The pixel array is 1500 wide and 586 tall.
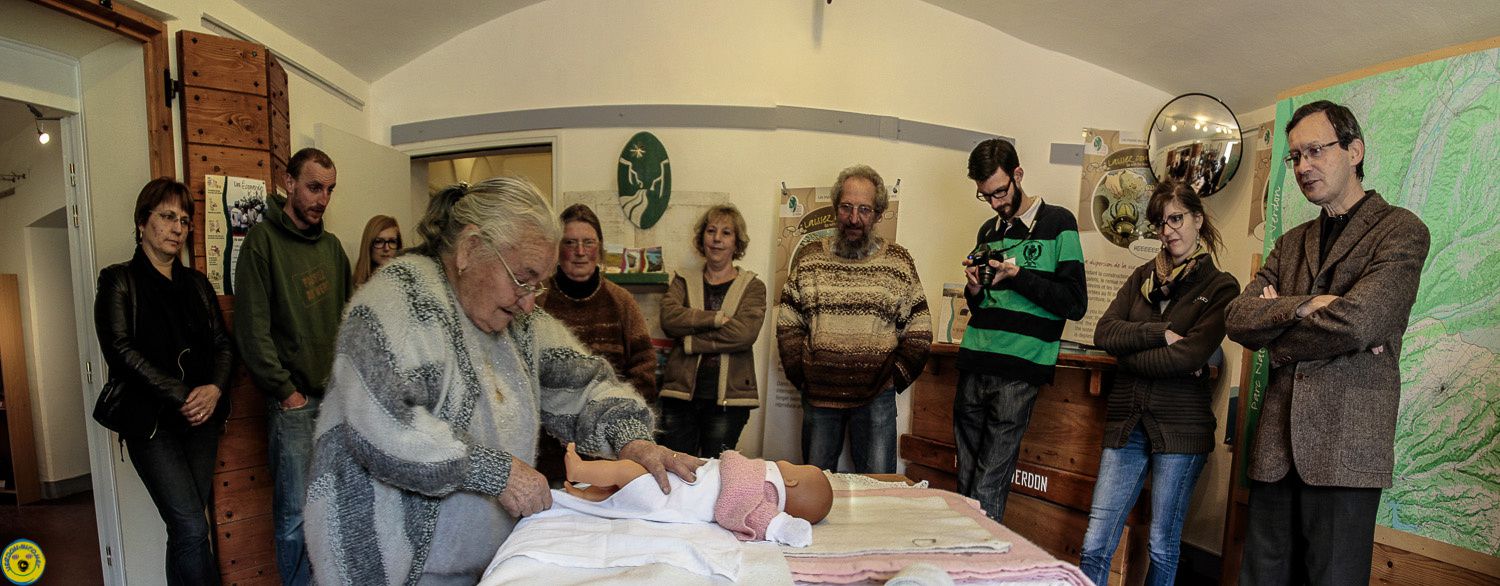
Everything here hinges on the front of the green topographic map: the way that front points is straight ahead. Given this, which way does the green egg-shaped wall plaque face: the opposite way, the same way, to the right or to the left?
to the left

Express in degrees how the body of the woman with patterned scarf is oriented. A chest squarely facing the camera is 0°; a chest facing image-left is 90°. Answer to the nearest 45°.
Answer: approximately 45°

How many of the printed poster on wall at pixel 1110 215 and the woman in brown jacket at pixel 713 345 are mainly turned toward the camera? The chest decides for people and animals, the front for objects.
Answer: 2

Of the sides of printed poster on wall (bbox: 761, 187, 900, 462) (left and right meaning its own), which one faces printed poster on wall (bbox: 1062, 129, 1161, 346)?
left

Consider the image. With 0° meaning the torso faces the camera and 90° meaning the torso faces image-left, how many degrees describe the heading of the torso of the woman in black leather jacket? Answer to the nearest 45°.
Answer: approximately 315°

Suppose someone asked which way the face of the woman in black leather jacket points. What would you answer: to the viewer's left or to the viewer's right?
to the viewer's right

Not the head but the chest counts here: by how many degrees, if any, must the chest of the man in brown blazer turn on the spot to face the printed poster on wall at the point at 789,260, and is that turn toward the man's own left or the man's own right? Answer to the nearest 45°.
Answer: approximately 45° to the man's own right

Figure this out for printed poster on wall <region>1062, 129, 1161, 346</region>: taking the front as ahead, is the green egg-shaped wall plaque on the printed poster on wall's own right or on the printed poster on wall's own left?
on the printed poster on wall's own right

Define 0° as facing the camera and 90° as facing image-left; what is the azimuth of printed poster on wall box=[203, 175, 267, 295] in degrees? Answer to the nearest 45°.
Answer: approximately 315°

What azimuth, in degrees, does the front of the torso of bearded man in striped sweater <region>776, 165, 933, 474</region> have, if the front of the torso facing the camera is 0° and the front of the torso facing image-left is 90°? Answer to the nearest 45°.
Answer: approximately 0°

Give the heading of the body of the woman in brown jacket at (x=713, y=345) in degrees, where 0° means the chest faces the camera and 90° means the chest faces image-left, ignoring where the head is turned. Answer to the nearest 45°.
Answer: approximately 0°
